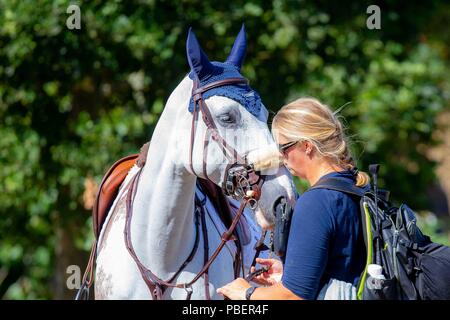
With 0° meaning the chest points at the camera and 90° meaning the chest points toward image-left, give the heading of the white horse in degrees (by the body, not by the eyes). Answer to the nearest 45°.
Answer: approximately 315°

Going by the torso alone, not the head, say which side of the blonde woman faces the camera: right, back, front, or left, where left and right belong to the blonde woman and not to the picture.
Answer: left

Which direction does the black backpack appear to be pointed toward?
to the viewer's right
